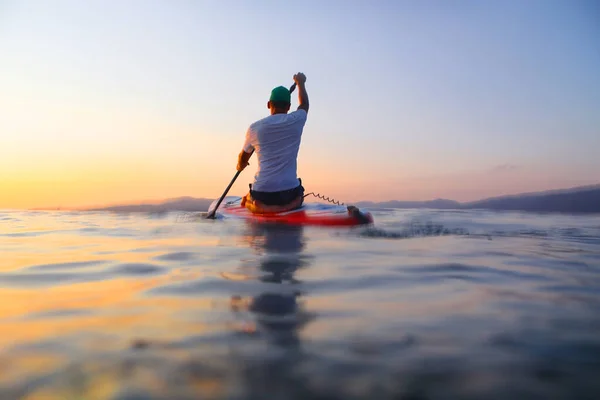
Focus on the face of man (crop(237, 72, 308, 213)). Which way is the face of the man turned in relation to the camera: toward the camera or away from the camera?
away from the camera

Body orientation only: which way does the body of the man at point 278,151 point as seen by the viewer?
away from the camera
